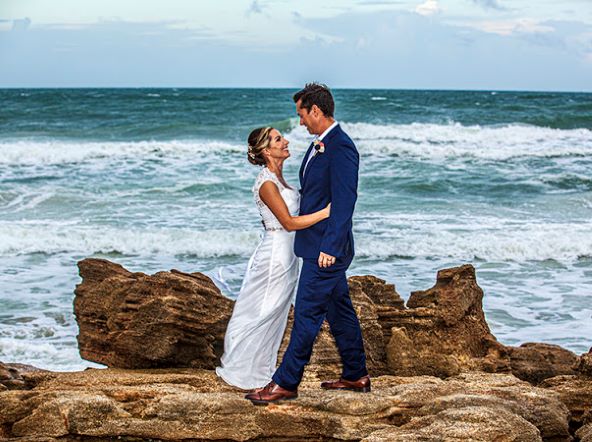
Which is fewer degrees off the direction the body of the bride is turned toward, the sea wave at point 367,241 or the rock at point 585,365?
the rock

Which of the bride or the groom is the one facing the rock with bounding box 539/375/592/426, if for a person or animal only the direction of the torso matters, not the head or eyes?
the bride

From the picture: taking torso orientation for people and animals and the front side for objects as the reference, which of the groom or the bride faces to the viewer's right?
the bride

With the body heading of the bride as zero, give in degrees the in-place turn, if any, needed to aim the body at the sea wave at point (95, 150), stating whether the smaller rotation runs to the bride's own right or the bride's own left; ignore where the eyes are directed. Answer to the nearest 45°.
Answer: approximately 90° to the bride's own left

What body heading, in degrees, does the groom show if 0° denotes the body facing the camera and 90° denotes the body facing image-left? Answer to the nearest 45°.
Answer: approximately 90°

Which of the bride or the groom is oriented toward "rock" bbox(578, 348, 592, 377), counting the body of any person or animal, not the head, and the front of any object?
the bride

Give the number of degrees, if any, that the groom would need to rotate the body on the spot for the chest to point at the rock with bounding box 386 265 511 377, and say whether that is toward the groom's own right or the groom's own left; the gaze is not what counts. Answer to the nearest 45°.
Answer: approximately 135° to the groom's own right

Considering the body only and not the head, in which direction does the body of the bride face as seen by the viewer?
to the viewer's right

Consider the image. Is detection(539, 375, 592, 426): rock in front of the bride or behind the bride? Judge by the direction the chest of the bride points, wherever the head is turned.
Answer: in front

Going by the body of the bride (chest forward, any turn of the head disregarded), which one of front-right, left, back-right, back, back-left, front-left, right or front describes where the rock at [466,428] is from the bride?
front-right

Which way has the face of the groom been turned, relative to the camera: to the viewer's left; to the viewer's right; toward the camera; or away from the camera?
to the viewer's left

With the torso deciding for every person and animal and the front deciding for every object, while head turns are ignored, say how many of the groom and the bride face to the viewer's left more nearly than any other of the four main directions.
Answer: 1

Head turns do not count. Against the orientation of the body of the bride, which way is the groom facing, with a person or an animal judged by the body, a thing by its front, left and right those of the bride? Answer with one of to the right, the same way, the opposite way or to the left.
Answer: the opposite way

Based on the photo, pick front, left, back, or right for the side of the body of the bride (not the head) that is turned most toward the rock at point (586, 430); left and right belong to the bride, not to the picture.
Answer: front

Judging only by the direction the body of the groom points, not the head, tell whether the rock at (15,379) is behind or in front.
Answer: in front

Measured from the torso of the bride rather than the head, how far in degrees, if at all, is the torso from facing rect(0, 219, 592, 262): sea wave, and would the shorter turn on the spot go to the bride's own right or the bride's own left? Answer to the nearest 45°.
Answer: approximately 90° to the bride's own left
